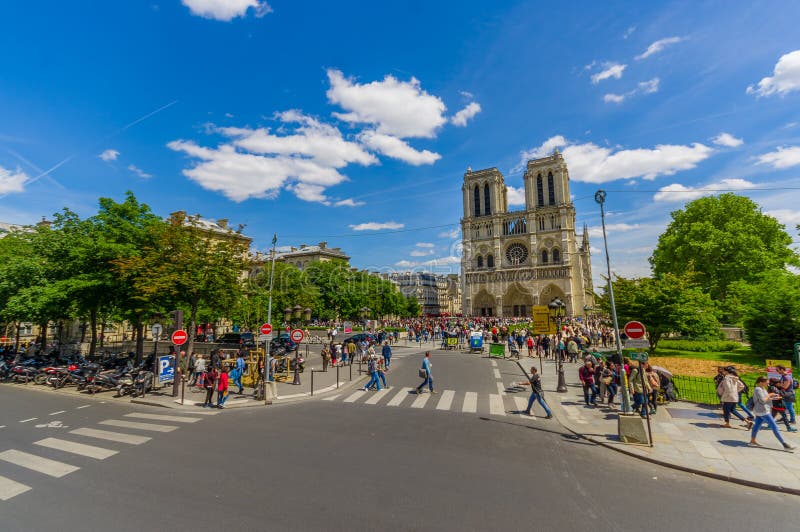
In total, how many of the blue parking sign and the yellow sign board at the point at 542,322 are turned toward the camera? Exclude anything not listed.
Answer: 2

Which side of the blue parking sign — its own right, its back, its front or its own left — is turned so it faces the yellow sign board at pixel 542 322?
left

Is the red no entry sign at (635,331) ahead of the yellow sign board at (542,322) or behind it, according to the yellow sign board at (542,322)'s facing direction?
ahead

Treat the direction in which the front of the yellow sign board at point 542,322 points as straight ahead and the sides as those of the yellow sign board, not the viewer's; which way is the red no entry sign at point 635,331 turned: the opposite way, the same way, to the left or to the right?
the same way

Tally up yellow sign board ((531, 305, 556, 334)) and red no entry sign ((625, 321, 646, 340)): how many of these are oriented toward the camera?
2

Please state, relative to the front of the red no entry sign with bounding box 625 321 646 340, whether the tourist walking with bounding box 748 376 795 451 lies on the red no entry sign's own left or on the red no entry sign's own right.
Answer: on the red no entry sign's own left

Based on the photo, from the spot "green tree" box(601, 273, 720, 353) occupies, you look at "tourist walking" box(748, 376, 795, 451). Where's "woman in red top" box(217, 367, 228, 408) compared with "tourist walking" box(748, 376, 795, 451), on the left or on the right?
right

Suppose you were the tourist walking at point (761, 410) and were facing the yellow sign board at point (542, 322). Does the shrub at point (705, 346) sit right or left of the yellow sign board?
right

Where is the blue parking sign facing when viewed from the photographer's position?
facing the viewer

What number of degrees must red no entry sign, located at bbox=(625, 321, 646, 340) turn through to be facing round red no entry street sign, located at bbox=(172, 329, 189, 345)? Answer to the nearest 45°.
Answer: approximately 90° to its right

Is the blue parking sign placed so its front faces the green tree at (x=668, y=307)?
no

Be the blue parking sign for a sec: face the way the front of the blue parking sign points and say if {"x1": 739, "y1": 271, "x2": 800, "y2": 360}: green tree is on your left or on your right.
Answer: on your left

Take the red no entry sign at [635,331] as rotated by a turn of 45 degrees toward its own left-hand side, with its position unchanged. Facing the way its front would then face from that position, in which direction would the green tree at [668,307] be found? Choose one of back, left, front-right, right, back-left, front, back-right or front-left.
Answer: back-left

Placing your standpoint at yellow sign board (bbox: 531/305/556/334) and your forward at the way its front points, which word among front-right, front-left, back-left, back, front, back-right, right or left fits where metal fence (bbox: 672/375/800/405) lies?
front-left

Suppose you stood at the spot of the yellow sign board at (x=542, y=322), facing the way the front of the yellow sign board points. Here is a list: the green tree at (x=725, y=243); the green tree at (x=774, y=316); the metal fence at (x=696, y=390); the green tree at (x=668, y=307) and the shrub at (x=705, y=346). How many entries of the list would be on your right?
0

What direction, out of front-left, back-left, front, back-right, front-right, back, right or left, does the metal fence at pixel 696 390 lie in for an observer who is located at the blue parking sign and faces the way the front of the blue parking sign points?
front-left

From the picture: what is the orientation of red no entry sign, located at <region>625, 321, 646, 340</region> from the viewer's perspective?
toward the camera

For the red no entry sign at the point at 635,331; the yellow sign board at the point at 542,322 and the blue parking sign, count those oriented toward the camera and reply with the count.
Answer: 3
